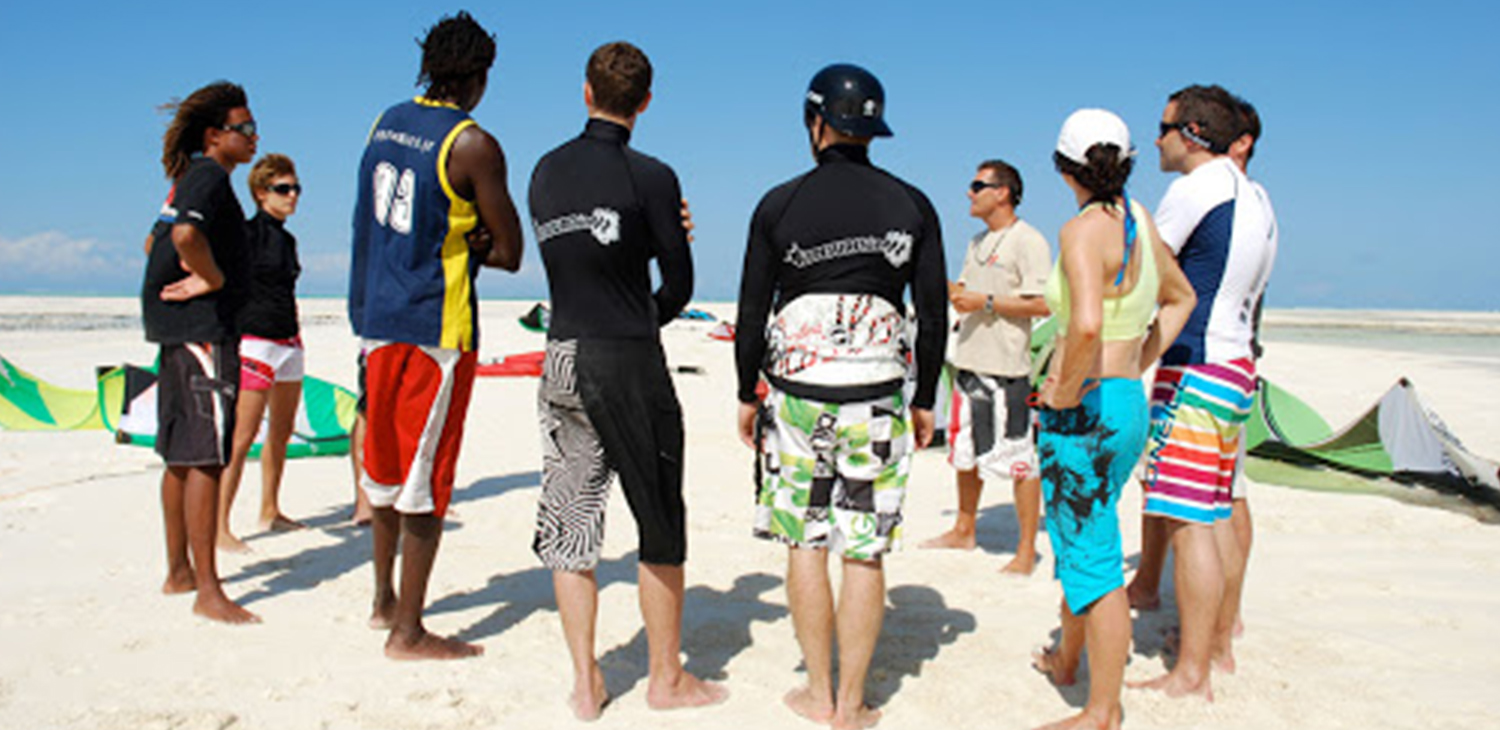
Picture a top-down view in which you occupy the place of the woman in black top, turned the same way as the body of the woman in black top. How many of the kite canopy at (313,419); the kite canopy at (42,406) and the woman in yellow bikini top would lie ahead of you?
1

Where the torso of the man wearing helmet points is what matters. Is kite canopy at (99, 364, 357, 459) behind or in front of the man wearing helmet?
in front

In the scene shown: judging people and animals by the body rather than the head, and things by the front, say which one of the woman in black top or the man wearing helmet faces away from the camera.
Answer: the man wearing helmet

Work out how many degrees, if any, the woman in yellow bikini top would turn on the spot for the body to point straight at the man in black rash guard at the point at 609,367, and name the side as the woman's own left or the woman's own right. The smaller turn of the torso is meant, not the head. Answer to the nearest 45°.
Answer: approximately 45° to the woman's own left

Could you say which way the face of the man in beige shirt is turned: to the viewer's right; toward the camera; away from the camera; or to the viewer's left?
to the viewer's left

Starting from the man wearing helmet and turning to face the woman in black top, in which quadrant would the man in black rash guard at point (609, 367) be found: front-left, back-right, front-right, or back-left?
front-left

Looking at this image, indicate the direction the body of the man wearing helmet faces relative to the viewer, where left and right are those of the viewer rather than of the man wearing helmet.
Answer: facing away from the viewer

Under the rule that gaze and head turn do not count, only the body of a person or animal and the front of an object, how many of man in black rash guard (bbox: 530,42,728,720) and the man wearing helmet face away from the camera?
2

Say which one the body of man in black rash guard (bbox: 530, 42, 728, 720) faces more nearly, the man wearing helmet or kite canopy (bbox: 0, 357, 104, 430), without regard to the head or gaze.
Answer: the kite canopy

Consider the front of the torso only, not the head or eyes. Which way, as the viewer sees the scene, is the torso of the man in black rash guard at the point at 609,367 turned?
away from the camera

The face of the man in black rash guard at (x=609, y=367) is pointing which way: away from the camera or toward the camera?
away from the camera

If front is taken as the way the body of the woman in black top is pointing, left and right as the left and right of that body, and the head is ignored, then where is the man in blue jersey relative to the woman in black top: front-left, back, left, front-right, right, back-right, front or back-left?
front-right

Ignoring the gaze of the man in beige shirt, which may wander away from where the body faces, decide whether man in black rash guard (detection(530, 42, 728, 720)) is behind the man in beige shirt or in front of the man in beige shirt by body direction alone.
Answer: in front

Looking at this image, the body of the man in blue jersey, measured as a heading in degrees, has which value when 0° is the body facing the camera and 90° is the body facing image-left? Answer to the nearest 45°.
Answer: approximately 225°

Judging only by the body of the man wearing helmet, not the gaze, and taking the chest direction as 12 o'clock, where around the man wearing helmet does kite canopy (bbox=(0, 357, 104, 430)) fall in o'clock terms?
The kite canopy is roughly at 10 o'clock from the man wearing helmet.

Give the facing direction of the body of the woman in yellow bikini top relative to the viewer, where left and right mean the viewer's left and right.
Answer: facing away from the viewer and to the left of the viewer

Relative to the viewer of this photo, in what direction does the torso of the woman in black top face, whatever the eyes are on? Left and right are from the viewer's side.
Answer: facing the viewer and to the right of the viewer

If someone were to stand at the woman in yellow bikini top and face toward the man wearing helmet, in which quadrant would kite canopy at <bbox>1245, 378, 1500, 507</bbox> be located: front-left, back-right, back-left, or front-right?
back-right

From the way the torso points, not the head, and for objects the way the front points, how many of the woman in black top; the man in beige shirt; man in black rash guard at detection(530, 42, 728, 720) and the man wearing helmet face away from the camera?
2

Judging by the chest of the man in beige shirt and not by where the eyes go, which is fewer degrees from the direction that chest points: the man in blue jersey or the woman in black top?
the man in blue jersey

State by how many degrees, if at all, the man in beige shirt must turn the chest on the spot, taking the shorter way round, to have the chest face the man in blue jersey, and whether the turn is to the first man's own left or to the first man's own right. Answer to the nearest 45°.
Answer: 0° — they already face them
